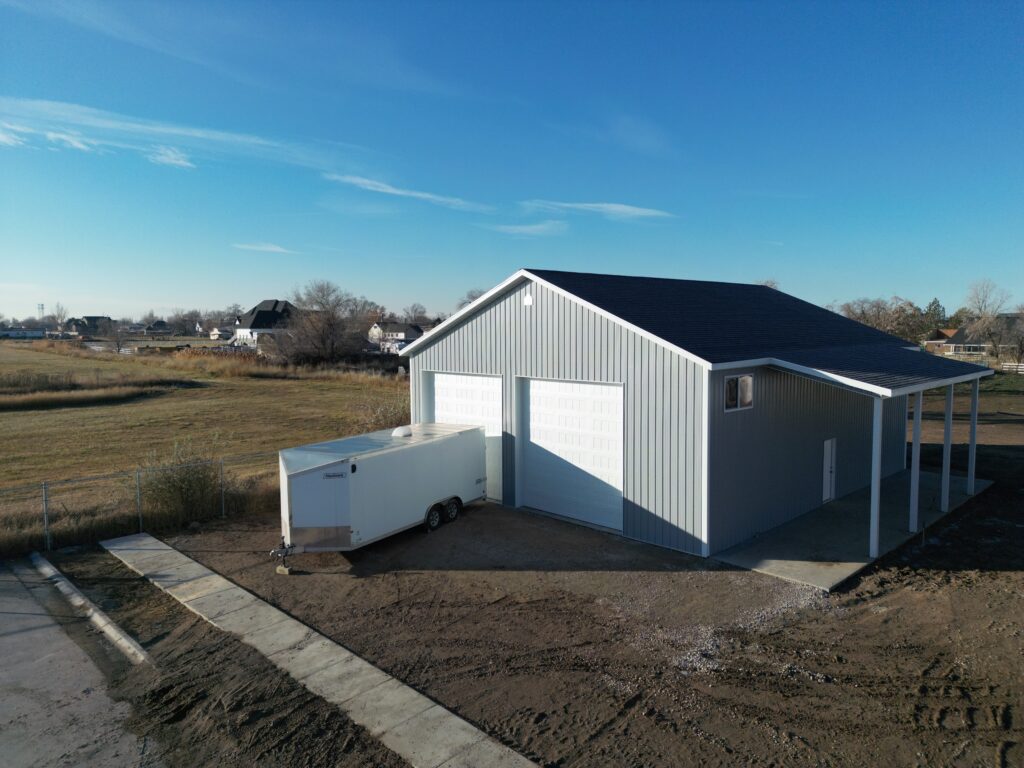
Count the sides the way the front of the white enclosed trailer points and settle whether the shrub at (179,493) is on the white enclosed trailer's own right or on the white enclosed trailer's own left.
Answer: on the white enclosed trailer's own right

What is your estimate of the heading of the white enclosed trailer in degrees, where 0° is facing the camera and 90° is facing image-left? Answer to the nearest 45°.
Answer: approximately 45°

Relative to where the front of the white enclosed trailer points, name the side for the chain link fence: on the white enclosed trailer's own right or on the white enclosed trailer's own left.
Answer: on the white enclosed trailer's own right
